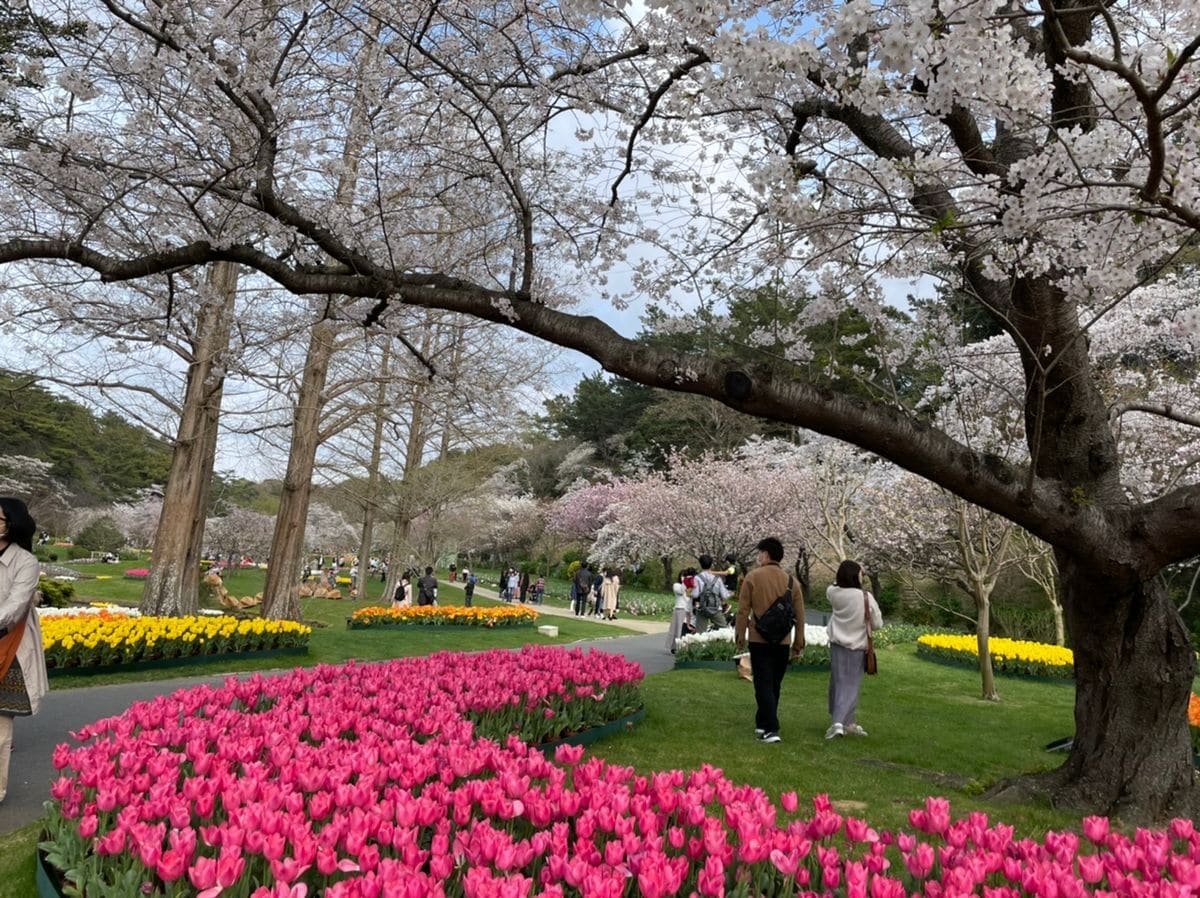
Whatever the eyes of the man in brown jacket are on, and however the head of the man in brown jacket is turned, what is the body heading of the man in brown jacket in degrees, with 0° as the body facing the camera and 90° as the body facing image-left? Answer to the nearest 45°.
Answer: approximately 180°

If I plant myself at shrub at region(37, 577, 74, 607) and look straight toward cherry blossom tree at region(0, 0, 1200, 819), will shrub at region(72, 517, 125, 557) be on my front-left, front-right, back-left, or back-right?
back-left

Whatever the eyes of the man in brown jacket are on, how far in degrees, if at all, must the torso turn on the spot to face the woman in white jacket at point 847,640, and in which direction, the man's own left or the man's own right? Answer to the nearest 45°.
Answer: approximately 45° to the man's own right

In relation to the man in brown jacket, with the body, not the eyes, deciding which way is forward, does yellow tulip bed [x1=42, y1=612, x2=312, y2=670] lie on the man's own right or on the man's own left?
on the man's own left

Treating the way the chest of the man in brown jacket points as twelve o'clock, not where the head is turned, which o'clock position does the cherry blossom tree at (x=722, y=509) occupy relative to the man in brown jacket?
The cherry blossom tree is roughly at 12 o'clock from the man in brown jacket.

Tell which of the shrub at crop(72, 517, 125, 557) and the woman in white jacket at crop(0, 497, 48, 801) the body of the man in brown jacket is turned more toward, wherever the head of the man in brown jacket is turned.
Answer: the shrub

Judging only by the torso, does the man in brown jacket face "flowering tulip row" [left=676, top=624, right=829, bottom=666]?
yes

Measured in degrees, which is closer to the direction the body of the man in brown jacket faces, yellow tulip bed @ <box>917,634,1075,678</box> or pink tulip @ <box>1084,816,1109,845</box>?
the yellow tulip bed
